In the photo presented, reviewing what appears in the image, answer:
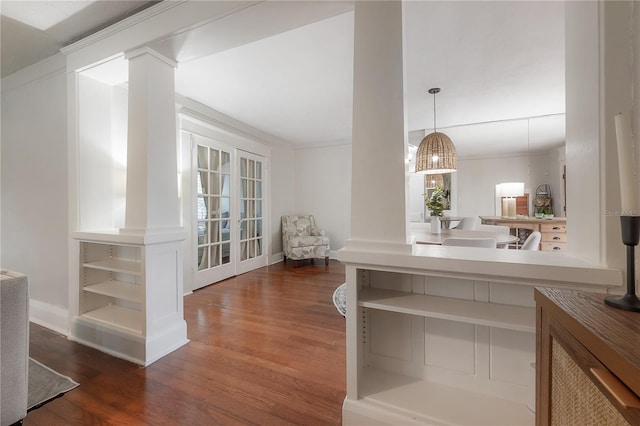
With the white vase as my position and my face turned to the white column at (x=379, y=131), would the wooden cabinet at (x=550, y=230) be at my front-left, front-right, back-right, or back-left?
back-left

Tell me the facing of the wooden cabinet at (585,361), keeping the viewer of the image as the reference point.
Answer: facing the viewer and to the left of the viewer

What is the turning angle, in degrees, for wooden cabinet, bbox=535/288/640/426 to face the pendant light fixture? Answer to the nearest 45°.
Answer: approximately 90° to its right

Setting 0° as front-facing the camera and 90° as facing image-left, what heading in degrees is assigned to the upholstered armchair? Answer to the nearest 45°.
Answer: approximately 315°

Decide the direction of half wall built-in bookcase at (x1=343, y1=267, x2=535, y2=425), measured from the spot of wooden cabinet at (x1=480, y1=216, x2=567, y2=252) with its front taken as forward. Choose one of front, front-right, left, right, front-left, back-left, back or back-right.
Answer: front

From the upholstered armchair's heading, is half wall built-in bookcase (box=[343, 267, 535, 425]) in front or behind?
in front

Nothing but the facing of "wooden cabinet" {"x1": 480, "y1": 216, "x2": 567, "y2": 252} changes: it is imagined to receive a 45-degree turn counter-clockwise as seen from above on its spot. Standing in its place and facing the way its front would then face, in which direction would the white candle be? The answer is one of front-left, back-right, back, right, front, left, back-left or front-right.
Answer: front-right

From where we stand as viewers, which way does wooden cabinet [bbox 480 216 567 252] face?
facing the viewer

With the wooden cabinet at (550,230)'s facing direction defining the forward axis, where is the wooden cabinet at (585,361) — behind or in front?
in front

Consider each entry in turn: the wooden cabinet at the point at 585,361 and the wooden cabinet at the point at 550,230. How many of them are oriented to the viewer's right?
0

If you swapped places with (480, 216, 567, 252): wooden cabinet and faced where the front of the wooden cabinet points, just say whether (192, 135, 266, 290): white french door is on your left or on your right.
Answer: on your right

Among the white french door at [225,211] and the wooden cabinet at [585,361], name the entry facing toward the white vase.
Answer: the white french door
